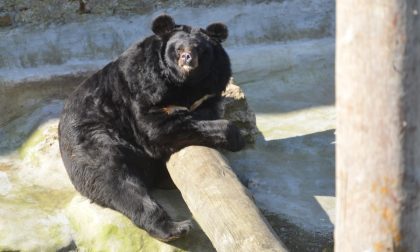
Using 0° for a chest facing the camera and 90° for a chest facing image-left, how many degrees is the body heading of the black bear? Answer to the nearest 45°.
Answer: approximately 315°
